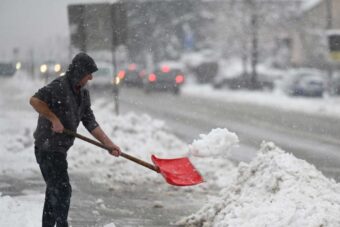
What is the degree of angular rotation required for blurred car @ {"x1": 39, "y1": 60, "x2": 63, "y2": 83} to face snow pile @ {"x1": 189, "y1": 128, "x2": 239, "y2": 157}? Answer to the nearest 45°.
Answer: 0° — it already faces it

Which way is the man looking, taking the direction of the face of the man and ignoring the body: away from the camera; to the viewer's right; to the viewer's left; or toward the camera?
to the viewer's right

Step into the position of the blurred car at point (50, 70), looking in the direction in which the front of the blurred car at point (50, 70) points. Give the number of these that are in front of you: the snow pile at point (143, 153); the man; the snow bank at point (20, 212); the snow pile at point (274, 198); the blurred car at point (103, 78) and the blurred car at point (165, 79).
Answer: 4

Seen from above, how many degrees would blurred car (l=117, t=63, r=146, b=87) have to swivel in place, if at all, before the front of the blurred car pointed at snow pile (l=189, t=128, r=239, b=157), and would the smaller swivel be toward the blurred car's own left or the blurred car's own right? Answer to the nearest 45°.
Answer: approximately 180°

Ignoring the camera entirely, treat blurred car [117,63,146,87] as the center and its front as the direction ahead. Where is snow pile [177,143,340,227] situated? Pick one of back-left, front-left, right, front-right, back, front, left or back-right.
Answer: back

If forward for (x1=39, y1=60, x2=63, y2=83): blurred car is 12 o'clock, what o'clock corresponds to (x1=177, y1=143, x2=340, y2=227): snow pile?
The snow pile is roughly at 12 o'clock from the blurred car.

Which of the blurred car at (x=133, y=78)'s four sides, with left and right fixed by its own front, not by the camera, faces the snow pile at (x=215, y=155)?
back

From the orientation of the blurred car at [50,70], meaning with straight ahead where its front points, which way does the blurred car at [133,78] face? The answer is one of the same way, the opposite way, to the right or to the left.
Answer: the opposite way

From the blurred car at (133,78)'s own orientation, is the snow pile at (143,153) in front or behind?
behind

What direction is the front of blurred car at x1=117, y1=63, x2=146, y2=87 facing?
away from the camera

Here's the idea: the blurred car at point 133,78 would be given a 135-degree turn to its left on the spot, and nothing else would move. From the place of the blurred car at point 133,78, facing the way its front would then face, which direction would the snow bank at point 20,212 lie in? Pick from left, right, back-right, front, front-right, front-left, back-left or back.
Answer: front-left

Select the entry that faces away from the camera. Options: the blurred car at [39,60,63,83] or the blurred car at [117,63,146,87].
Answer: the blurred car at [117,63,146,87]

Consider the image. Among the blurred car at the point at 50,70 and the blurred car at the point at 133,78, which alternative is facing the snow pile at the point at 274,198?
the blurred car at the point at 50,70

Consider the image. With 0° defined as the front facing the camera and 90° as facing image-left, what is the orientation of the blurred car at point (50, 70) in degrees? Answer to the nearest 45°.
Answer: approximately 0°

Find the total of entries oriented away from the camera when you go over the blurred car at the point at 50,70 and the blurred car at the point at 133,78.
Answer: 1
